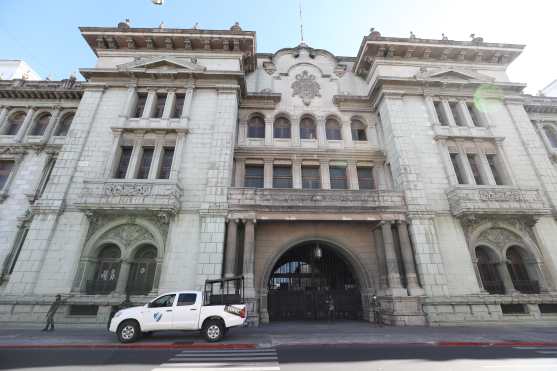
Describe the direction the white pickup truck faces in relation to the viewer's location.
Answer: facing to the left of the viewer

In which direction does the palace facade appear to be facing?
toward the camera

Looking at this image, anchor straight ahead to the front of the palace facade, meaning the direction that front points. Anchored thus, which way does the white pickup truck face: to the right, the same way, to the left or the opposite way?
to the right

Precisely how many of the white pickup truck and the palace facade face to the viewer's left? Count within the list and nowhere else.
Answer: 1
